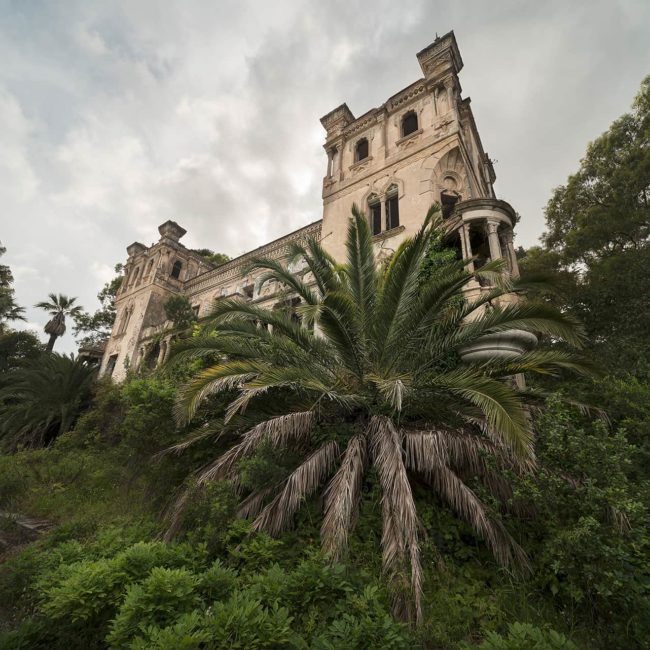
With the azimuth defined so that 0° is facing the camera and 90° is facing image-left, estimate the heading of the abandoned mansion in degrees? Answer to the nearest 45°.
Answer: approximately 45°

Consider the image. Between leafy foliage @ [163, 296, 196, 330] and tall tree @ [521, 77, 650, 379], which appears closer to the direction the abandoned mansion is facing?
the leafy foliage

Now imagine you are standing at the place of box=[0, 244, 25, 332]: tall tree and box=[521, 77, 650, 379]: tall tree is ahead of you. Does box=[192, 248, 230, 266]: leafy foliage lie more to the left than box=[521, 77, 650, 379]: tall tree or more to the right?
left

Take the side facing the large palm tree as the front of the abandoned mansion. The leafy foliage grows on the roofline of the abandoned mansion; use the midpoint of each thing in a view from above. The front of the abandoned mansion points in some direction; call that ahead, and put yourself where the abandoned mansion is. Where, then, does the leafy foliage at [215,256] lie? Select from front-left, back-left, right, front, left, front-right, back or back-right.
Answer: right

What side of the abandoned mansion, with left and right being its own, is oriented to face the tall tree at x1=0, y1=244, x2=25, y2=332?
right
